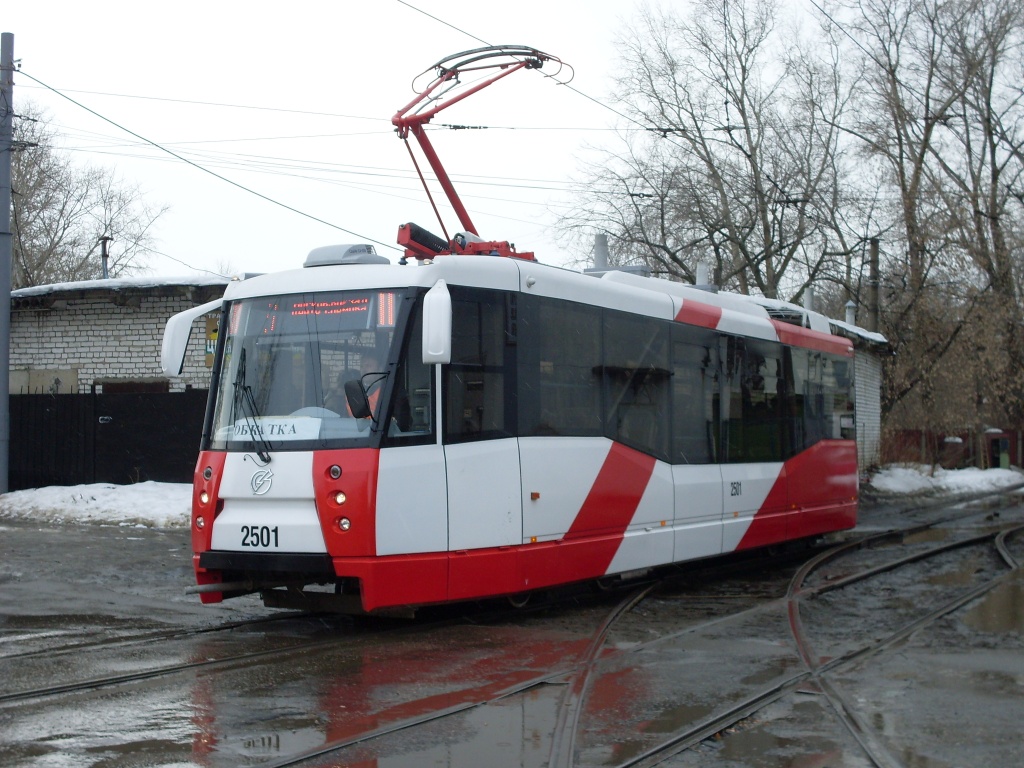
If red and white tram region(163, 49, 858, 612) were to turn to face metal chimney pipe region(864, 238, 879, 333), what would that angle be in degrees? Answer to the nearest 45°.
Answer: approximately 180°

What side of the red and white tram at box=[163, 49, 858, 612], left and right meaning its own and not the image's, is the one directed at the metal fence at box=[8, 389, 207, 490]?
right

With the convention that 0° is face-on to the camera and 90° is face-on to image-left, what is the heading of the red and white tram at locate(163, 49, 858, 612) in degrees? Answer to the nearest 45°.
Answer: approximately 45°

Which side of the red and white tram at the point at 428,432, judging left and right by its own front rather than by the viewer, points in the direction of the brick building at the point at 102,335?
right

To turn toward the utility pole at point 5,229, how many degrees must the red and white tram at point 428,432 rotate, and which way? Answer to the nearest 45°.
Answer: approximately 90° to its right

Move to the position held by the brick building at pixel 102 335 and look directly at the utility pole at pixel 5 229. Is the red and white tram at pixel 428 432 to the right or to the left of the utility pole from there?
left
